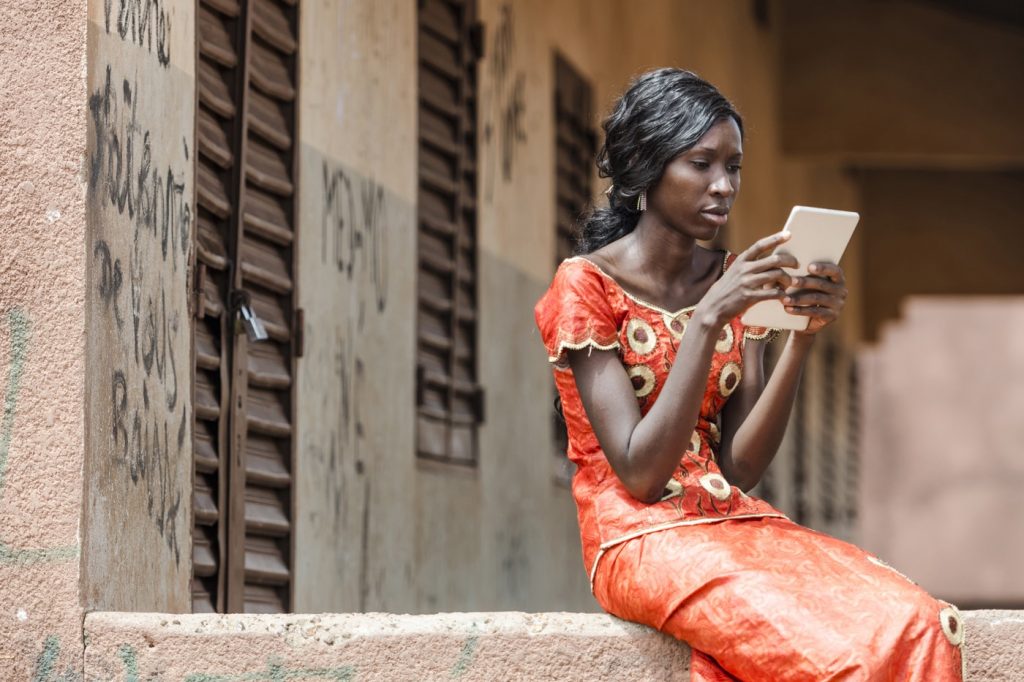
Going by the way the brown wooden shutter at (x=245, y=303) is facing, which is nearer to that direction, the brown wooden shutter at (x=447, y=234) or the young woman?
the young woman

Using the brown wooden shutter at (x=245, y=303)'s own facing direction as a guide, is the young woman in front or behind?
in front

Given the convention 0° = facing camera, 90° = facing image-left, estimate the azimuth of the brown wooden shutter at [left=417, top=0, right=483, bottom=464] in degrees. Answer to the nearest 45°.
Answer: approximately 315°

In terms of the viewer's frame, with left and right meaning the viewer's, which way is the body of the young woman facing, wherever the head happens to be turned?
facing the viewer and to the right of the viewer

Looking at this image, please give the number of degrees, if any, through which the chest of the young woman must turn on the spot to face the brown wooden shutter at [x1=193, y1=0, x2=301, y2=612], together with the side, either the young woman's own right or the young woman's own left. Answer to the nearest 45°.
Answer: approximately 180°

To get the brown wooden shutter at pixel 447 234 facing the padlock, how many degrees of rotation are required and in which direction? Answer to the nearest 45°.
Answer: approximately 45° to its right

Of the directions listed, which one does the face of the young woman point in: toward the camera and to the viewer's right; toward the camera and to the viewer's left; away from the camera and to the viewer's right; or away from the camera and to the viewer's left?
toward the camera and to the viewer's right

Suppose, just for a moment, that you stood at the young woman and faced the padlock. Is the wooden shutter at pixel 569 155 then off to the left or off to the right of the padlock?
right
